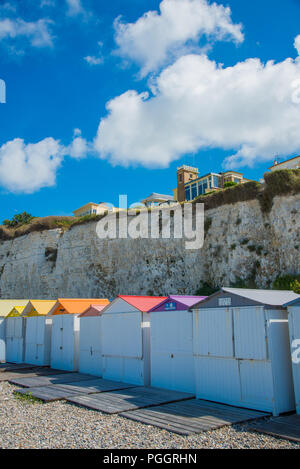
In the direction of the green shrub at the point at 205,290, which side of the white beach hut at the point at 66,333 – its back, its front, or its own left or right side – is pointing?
back

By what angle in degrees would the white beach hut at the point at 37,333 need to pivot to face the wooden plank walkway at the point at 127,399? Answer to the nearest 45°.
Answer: approximately 45° to its left

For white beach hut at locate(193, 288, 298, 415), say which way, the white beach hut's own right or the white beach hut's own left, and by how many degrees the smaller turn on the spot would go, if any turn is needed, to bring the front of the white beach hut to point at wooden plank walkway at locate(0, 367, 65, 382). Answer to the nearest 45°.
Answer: approximately 90° to the white beach hut's own right

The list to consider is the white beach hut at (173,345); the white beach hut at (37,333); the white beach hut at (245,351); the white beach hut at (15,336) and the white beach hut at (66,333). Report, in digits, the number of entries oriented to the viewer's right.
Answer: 0

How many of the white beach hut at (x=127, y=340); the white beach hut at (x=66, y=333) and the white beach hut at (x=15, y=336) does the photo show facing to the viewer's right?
0

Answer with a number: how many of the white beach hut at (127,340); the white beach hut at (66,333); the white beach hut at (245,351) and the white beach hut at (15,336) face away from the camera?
0

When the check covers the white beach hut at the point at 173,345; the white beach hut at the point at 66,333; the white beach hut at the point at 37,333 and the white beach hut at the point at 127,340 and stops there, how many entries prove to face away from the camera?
0

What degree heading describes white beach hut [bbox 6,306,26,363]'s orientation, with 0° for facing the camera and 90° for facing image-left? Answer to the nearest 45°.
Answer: approximately 45°

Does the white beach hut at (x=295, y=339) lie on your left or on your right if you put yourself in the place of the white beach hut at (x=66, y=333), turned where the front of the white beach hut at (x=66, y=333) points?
on your left

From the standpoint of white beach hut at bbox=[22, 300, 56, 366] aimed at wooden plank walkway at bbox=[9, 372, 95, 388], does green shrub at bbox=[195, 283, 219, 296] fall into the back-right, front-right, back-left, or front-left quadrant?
back-left

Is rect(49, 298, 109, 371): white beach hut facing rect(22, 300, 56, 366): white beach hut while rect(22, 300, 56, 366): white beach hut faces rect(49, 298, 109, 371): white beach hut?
no

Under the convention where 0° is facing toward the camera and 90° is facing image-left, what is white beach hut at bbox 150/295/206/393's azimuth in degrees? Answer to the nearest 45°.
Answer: approximately 45°

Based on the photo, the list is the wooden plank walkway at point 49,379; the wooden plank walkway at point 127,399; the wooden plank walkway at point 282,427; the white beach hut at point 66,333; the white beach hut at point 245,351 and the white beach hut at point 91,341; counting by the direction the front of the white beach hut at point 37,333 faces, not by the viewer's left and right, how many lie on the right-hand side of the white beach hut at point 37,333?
0

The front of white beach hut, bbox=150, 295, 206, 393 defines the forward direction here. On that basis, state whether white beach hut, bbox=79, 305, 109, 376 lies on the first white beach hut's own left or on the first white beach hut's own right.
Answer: on the first white beach hut's own right

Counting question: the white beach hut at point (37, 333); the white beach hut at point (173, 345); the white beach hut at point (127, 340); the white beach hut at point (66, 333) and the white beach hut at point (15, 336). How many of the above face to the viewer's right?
0

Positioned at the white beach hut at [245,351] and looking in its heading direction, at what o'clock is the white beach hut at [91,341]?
the white beach hut at [91,341] is roughly at 3 o'clock from the white beach hut at [245,351].

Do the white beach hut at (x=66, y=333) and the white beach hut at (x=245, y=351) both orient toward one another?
no

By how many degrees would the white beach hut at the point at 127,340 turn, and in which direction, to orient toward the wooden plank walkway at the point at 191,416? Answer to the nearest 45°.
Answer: approximately 45° to its left

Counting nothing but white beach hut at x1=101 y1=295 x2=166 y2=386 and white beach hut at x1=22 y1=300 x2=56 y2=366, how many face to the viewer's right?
0

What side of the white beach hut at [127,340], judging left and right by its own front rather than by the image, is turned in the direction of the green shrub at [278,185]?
back

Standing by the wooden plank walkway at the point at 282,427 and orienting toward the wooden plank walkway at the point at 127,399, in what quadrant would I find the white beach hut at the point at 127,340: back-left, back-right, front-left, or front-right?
front-right

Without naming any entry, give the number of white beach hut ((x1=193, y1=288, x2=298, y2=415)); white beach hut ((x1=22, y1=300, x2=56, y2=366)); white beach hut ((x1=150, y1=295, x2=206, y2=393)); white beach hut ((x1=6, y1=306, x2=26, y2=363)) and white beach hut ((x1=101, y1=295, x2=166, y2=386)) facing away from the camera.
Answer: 0

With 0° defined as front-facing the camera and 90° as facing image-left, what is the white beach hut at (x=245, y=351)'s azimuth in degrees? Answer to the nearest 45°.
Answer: approximately 45°

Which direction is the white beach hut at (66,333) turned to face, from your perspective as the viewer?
facing the viewer and to the left of the viewer
